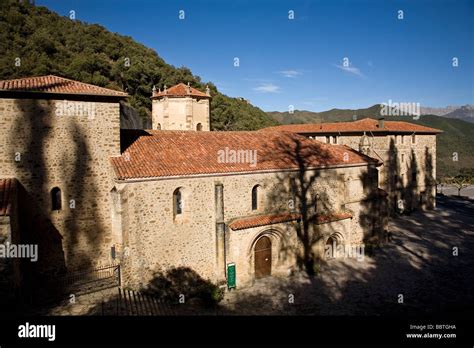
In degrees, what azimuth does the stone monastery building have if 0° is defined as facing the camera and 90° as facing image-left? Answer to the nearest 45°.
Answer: approximately 315°
